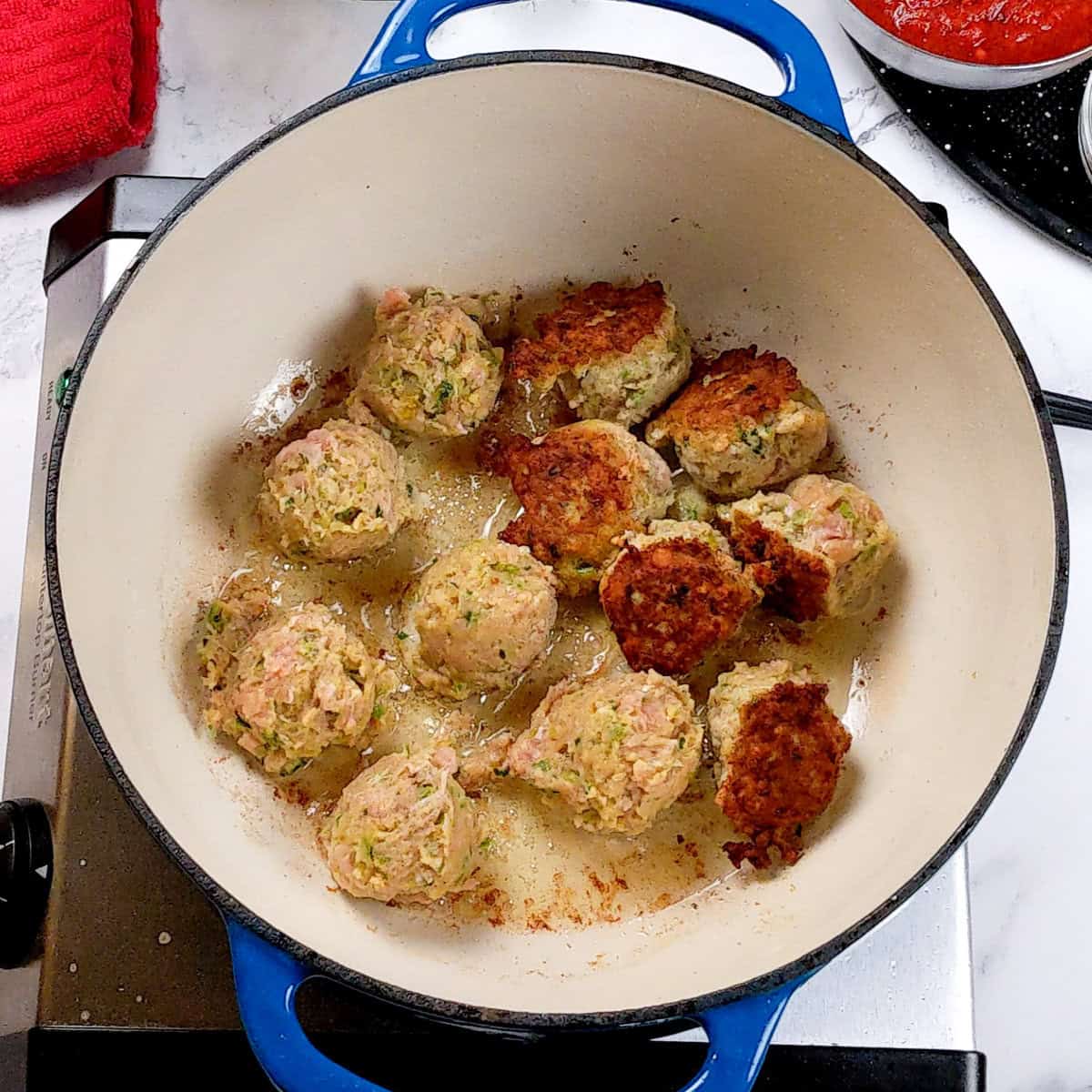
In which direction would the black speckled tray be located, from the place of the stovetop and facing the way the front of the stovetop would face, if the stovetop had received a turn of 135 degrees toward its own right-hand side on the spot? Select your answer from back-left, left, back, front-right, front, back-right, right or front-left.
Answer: front

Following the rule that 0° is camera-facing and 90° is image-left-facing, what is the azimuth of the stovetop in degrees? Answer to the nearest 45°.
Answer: approximately 90°

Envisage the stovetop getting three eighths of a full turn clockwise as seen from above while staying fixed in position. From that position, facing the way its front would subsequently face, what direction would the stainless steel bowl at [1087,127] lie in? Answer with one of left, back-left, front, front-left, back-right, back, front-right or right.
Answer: front
